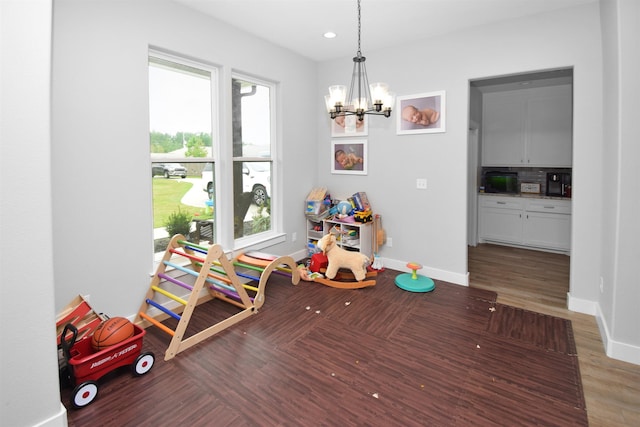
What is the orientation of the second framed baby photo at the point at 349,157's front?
toward the camera

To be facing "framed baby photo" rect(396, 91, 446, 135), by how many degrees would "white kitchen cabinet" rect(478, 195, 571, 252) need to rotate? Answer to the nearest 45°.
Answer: approximately 45° to its right

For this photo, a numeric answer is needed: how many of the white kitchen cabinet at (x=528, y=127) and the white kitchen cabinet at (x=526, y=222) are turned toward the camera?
2

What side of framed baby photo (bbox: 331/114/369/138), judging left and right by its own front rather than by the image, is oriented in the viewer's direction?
front

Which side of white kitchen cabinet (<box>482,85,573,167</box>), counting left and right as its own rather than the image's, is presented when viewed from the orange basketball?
front

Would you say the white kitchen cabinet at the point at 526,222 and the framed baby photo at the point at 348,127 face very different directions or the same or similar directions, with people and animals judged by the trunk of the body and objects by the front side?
same or similar directions

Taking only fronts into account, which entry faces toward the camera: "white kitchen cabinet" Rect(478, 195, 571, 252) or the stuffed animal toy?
the white kitchen cabinet

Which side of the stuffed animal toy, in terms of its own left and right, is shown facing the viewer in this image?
left

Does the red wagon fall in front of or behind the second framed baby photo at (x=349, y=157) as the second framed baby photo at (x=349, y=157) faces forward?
in front

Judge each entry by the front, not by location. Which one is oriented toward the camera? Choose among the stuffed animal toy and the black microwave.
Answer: the black microwave

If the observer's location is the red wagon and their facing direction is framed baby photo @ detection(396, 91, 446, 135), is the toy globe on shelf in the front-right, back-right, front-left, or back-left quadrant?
front-left
